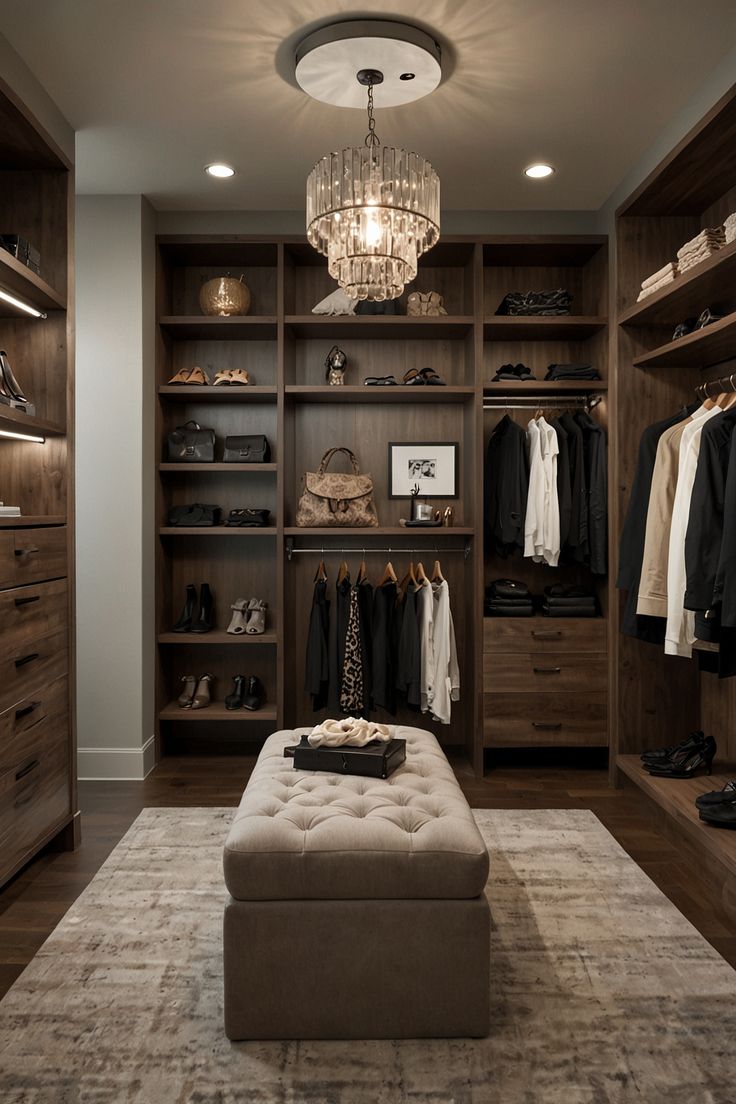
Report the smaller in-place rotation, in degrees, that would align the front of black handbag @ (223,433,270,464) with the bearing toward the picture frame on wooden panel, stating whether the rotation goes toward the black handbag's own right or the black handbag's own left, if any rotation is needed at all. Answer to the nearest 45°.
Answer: approximately 90° to the black handbag's own left

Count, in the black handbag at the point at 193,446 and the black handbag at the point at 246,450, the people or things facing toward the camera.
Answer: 2

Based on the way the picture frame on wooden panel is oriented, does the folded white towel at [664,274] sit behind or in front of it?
in front

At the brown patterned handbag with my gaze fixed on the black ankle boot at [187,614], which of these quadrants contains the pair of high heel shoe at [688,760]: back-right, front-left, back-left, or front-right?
back-left

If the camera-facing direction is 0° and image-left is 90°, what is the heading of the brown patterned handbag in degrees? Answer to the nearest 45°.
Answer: approximately 0°

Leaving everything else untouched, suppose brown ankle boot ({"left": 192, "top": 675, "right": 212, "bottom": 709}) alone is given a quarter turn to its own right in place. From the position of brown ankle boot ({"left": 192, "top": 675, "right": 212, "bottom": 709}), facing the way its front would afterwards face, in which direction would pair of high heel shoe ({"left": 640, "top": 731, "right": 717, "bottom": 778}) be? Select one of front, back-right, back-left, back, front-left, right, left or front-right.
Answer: back

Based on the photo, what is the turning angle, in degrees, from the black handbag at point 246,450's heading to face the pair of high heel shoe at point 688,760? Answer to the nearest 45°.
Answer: approximately 45° to its left

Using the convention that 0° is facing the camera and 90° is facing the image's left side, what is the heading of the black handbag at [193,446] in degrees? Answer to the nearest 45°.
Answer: approximately 0°

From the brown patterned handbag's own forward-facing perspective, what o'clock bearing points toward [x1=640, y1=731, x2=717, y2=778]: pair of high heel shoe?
The pair of high heel shoe is roughly at 10 o'clock from the brown patterned handbag.

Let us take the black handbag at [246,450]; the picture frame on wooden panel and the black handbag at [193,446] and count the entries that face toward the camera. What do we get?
3
